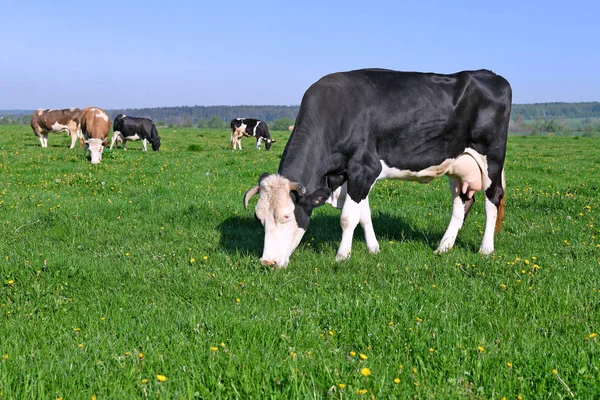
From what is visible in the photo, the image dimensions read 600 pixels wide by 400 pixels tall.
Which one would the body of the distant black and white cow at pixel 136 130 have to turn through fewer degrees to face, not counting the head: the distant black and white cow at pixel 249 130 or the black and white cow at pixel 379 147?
the distant black and white cow

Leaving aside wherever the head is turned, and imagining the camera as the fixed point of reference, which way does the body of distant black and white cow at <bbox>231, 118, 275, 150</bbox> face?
to the viewer's right

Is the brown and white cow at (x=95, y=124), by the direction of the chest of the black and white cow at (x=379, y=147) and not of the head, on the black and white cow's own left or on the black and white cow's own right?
on the black and white cow's own right

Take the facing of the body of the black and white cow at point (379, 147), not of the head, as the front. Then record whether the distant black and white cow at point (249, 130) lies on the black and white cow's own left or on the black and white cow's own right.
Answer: on the black and white cow's own right

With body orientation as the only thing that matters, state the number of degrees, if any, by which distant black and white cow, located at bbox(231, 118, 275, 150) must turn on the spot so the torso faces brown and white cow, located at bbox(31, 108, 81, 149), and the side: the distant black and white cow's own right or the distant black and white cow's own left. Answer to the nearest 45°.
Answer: approximately 180°

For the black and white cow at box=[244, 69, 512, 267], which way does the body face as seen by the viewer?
to the viewer's left

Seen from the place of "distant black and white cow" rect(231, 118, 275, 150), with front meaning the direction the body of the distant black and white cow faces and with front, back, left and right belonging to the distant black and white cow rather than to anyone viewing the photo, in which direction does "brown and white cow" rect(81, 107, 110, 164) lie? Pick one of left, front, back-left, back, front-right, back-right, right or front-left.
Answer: back-right

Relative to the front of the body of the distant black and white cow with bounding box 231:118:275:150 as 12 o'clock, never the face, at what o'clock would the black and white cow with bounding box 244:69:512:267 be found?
The black and white cow is roughly at 3 o'clock from the distant black and white cow.

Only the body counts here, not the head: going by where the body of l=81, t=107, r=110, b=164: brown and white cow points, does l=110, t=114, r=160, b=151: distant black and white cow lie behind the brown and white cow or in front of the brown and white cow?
behind
